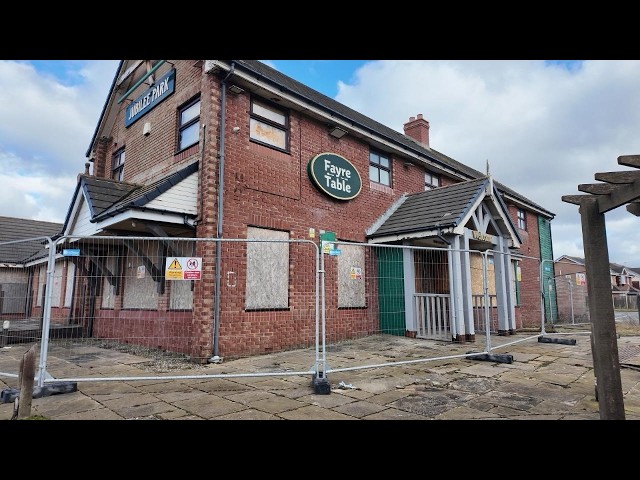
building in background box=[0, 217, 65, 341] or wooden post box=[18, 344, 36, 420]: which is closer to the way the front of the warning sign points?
the wooden post

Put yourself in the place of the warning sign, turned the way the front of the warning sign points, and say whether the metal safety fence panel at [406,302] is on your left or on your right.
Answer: on your left

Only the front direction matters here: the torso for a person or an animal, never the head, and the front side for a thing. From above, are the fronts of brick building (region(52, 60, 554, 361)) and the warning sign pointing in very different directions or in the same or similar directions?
same or similar directions

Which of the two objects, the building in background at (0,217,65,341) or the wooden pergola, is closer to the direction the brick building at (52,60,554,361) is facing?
the wooden pergola

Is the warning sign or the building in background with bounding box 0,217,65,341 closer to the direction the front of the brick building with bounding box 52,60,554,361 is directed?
the warning sign

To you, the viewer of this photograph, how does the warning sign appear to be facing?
facing the viewer

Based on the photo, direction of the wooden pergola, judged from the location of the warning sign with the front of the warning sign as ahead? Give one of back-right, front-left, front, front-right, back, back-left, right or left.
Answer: front-left

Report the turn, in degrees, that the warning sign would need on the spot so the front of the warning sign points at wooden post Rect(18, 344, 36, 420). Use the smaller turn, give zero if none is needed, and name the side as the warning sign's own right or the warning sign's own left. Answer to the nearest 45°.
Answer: approximately 45° to the warning sign's own right

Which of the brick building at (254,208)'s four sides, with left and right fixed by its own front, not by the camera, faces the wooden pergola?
front

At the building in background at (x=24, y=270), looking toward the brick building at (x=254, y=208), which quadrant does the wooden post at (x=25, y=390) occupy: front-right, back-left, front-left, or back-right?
front-right

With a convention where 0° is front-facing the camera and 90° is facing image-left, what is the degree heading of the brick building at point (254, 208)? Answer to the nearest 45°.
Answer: approximately 315°

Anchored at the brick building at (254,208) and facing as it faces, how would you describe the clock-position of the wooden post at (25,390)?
The wooden post is roughly at 2 o'clock from the brick building.

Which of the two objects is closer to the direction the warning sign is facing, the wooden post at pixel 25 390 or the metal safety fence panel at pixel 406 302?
the wooden post

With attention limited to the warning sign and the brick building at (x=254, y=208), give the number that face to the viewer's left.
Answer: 0
